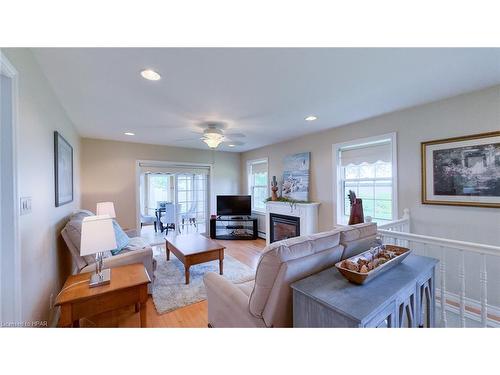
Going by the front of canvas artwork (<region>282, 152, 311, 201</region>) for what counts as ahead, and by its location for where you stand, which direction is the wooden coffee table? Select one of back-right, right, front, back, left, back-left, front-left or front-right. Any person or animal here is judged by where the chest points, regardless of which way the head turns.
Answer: front

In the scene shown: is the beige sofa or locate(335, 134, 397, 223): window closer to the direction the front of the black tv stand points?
the beige sofa

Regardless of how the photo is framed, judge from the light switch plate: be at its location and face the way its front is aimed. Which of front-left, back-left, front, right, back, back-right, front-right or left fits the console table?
front

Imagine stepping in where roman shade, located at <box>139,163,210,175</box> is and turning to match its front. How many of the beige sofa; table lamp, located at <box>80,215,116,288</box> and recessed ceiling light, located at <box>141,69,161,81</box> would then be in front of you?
3

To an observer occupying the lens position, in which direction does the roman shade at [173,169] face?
facing the viewer

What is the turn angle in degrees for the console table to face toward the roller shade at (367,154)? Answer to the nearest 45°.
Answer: approximately 135° to its left

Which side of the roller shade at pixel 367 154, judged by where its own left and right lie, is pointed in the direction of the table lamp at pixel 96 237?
front

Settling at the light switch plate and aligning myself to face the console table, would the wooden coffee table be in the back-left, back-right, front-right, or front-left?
front-left

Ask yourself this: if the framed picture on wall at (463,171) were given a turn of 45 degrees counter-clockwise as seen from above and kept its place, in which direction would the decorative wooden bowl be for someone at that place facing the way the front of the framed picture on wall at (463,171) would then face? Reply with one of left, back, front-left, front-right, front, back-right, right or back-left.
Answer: front

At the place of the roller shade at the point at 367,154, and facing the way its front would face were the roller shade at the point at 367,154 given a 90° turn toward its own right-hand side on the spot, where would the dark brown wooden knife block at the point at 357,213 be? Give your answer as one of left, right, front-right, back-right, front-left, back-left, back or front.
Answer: back-left

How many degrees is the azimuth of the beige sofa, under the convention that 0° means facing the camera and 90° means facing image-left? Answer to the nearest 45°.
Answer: approximately 135°

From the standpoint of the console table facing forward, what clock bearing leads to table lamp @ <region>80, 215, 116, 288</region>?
The table lamp is roughly at 4 o'clock from the console table.

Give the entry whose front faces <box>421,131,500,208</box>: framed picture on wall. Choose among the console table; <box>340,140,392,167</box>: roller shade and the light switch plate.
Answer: the light switch plate

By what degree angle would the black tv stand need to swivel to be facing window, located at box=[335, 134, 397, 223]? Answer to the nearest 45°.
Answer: approximately 45° to its left

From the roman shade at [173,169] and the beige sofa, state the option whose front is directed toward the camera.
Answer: the roman shade

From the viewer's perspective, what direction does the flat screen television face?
toward the camera

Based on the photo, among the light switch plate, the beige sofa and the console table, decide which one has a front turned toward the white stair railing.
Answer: the light switch plate
